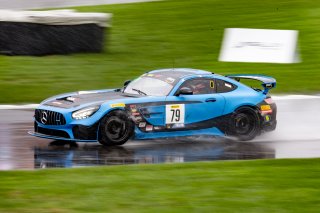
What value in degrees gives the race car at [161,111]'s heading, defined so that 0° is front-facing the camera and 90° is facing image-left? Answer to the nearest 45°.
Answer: approximately 45°
